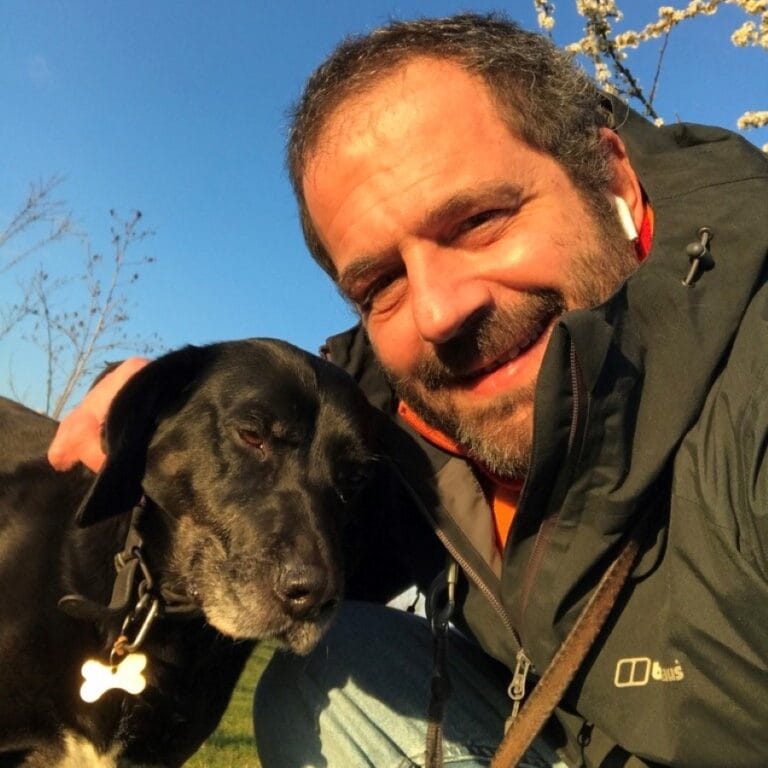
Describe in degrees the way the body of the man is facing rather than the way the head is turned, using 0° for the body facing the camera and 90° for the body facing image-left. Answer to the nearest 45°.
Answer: approximately 45°

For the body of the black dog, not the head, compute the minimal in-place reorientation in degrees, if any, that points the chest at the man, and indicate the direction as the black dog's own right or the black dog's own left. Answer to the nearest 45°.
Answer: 0° — it already faces them

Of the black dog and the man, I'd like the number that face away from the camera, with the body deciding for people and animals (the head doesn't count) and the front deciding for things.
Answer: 0

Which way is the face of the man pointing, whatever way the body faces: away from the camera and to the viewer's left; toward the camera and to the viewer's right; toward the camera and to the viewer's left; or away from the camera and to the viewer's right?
toward the camera and to the viewer's left

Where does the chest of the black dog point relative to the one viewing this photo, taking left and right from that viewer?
facing the viewer and to the right of the viewer
